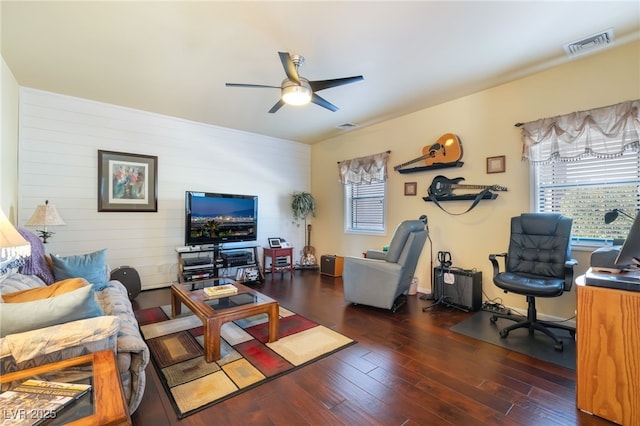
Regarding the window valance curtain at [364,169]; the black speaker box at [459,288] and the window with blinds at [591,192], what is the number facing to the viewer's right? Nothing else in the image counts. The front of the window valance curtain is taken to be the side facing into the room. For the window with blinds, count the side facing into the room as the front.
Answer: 0

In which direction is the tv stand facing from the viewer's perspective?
toward the camera

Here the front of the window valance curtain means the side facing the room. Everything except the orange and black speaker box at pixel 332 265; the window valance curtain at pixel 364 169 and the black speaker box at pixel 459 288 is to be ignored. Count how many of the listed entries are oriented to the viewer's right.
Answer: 0

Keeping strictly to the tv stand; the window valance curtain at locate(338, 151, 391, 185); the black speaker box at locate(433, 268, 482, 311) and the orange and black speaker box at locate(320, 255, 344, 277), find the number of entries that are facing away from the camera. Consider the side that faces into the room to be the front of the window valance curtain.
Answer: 0

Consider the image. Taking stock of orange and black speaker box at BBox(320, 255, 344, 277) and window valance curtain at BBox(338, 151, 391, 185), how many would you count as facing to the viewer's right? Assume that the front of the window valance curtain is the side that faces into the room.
0

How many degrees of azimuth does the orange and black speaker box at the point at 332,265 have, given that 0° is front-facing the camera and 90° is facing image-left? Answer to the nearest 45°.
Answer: approximately 45°

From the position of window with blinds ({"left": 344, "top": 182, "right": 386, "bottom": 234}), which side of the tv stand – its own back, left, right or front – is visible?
left

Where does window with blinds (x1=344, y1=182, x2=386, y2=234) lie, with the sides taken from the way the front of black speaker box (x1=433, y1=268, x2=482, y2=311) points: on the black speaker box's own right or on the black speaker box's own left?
on the black speaker box's own right

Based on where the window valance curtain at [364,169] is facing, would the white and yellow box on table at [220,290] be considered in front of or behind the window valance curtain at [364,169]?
in front

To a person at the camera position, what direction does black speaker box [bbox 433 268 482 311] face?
facing the viewer and to the left of the viewer

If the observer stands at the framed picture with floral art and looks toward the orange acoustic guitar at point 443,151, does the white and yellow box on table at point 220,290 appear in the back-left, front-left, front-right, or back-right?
front-right

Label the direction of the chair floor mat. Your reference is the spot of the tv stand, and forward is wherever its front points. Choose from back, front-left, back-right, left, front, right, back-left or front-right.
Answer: front-left

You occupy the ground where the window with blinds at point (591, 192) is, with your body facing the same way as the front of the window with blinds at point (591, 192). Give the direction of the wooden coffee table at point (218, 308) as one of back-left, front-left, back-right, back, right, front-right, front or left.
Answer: front

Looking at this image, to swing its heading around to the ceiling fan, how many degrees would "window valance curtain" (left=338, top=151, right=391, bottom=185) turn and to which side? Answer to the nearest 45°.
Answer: approximately 45° to its left

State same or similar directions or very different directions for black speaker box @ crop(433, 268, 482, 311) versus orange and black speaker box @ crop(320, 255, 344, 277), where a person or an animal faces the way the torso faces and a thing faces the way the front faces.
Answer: same or similar directions

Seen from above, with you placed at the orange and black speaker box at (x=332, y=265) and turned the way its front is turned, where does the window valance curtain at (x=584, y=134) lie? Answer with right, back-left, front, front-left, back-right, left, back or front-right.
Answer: left
